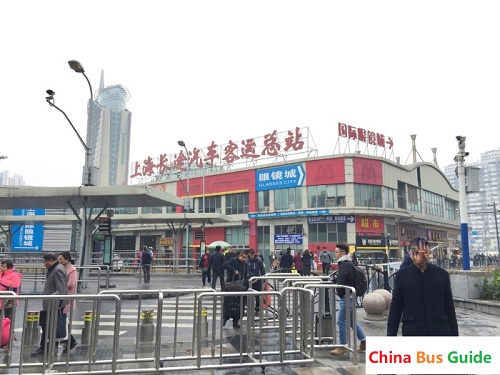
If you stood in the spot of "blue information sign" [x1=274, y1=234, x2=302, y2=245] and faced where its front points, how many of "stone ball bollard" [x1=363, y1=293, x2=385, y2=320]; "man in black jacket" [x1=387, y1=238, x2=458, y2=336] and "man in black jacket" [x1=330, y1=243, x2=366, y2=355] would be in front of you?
3

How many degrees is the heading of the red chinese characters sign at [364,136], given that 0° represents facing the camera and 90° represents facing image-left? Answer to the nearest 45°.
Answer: approximately 315°

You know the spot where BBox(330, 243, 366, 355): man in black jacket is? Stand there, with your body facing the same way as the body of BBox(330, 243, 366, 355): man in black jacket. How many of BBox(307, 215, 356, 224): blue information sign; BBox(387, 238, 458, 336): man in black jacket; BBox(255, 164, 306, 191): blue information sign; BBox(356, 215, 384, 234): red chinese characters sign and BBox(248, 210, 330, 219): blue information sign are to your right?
4

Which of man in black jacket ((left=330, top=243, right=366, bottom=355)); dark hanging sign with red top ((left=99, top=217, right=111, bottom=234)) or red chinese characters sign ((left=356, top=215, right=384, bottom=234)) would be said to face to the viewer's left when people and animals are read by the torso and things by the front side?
the man in black jacket

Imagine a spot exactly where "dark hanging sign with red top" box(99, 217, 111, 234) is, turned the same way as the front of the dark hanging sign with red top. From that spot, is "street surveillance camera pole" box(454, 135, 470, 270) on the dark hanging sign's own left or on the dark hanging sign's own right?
on the dark hanging sign's own left

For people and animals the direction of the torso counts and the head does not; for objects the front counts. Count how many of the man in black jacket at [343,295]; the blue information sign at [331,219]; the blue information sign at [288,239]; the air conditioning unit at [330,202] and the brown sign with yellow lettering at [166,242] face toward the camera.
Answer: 4
